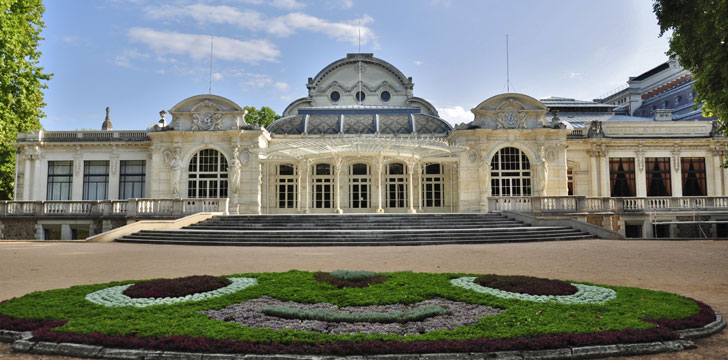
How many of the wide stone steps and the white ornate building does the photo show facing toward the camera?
2

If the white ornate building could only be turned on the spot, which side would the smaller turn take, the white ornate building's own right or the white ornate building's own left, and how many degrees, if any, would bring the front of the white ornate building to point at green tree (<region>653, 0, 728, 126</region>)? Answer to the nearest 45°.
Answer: approximately 45° to the white ornate building's own left

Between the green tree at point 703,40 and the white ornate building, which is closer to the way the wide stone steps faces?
the green tree

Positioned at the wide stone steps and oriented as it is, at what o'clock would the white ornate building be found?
The white ornate building is roughly at 6 o'clock from the wide stone steps.

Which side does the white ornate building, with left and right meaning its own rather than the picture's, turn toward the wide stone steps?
front

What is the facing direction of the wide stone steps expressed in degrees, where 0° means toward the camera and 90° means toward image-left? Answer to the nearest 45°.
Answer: approximately 0°

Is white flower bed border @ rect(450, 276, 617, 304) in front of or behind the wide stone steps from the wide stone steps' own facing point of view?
in front

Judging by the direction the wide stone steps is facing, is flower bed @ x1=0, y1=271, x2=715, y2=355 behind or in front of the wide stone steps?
in front

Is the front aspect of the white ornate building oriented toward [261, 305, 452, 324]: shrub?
yes

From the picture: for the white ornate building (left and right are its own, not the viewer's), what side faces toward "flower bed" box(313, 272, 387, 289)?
front

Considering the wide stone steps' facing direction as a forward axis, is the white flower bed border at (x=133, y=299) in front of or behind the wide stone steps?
in front

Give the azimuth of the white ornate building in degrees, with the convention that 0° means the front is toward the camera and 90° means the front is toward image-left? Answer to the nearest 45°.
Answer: approximately 0°
